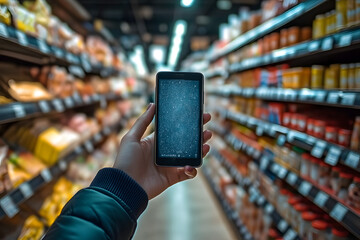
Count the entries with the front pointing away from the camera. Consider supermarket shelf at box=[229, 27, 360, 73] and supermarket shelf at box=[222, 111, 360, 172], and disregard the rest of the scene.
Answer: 0

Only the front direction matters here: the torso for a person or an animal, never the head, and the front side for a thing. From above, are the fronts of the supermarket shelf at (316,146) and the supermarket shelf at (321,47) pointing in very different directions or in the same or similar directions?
same or similar directions

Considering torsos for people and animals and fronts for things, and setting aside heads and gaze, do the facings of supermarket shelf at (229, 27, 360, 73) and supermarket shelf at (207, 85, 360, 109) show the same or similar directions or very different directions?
same or similar directions

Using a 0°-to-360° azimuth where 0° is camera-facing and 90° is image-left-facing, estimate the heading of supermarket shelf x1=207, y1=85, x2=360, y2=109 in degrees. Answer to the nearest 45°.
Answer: approximately 45°

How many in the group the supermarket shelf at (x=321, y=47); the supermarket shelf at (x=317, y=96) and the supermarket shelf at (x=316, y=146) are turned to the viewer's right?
0

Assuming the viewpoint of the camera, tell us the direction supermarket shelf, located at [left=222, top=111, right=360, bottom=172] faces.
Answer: facing the viewer and to the left of the viewer

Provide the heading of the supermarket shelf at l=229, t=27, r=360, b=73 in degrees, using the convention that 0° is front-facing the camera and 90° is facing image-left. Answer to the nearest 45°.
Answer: approximately 45°

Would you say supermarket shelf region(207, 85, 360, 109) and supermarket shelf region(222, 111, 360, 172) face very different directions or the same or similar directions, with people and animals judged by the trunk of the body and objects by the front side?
same or similar directions

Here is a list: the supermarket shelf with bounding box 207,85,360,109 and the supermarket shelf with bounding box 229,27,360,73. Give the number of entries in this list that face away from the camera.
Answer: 0
